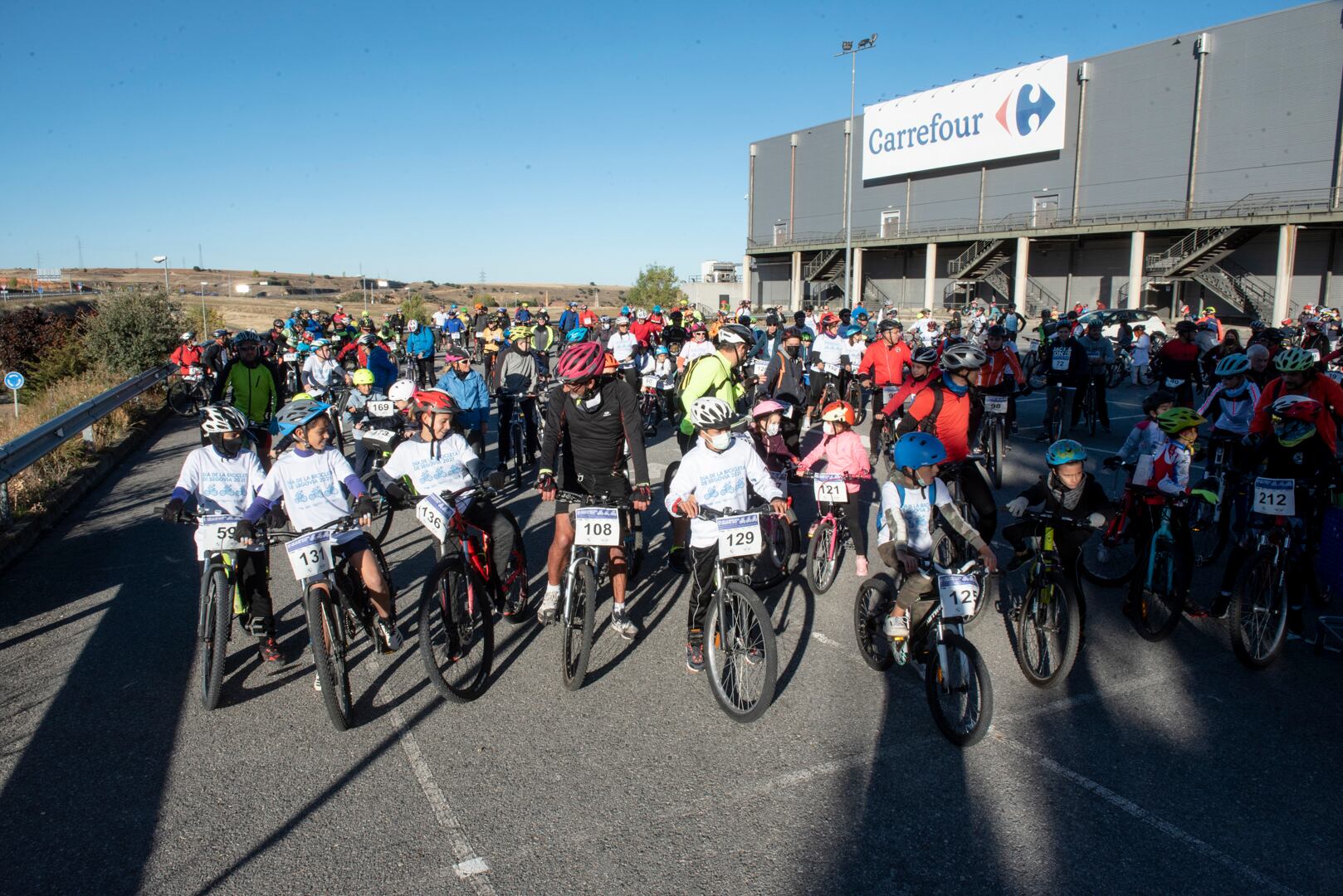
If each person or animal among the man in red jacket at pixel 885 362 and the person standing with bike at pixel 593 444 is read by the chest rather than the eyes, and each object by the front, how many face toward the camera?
2

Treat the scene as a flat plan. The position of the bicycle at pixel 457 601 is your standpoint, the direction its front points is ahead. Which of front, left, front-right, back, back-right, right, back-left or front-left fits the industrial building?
back

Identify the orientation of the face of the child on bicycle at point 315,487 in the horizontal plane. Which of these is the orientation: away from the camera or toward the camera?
toward the camera

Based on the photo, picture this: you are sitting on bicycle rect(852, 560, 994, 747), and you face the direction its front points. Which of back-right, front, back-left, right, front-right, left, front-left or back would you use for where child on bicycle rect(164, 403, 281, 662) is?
back-right

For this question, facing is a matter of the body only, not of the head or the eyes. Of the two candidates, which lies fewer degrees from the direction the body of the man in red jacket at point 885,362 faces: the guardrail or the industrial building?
the guardrail

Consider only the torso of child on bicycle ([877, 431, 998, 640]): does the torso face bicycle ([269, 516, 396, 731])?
no

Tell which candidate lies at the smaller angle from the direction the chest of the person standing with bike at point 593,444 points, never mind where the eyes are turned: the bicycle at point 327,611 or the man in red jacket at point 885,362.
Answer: the bicycle

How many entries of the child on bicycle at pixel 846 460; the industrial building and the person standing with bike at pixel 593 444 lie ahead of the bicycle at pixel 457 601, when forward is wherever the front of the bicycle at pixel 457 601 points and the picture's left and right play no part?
0

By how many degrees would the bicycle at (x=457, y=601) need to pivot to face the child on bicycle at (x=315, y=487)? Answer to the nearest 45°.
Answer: approximately 90° to its right

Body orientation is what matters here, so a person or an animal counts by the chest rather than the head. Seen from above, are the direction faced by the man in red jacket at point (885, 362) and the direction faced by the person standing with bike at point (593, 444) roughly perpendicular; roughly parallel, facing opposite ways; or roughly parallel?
roughly parallel

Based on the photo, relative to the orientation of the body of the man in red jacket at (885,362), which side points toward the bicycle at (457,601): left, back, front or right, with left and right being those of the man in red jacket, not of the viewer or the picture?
front

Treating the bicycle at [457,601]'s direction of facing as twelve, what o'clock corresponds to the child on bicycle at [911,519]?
The child on bicycle is roughly at 8 o'clock from the bicycle.

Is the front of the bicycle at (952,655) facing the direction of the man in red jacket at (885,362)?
no

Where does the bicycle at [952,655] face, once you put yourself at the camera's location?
facing the viewer and to the right of the viewer

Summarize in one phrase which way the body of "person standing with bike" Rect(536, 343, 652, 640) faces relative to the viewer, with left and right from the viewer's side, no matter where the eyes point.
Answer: facing the viewer

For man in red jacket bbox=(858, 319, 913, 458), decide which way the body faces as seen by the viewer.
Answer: toward the camera

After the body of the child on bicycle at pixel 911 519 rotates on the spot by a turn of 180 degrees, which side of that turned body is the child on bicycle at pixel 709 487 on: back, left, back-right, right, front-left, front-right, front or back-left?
front-left

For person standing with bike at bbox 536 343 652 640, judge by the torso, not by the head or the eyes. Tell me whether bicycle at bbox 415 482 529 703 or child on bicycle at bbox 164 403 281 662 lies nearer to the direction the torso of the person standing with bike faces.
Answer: the bicycle
